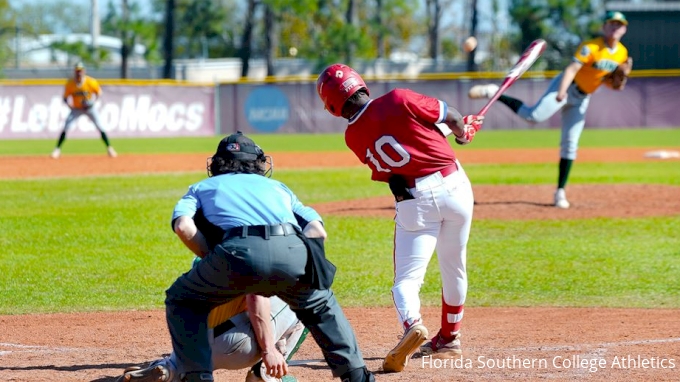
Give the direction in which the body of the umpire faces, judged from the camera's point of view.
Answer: away from the camera

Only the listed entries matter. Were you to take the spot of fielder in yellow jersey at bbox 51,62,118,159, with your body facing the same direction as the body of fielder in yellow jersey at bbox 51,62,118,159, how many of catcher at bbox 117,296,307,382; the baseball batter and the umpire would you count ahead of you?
3

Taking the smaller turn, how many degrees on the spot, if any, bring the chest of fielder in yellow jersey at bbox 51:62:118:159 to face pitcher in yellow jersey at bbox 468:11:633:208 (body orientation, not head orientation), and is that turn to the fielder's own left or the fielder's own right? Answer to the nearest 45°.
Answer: approximately 45° to the fielder's own left

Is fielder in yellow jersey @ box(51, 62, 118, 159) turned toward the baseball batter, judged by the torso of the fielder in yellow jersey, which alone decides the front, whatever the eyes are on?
yes

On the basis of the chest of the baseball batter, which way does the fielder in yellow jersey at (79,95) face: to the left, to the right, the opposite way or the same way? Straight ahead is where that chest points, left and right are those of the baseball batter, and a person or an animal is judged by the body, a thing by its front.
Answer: the opposite way

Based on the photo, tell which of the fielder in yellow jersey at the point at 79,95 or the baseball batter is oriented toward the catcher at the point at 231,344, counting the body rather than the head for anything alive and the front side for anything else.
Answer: the fielder in yellow jersey

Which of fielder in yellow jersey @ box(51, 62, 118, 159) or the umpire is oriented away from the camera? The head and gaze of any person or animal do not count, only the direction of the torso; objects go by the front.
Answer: the umpire

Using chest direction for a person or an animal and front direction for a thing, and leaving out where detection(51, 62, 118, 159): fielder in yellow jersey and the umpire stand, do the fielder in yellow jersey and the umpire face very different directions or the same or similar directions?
very different directions

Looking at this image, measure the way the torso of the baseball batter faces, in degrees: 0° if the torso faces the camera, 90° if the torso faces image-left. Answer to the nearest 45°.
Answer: approximately 180°

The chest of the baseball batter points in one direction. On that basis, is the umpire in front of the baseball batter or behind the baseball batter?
behind
